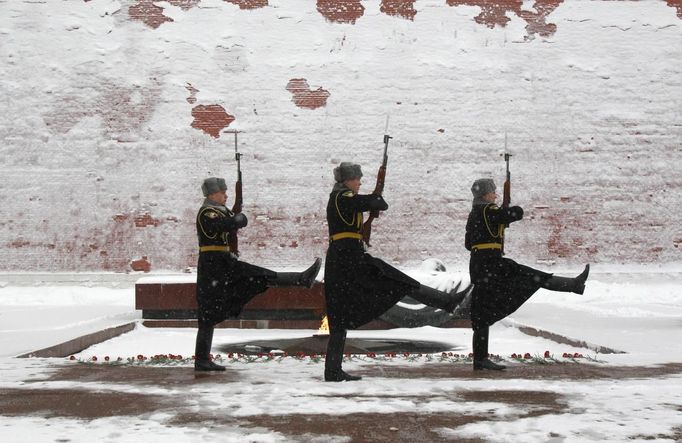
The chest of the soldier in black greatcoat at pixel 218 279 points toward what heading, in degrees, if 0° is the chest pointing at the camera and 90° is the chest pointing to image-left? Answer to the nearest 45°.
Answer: approximately 270°

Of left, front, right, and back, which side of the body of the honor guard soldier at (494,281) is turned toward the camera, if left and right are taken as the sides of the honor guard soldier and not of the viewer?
right

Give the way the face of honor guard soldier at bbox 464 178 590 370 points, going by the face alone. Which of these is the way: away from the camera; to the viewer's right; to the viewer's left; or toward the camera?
to the viewer's right

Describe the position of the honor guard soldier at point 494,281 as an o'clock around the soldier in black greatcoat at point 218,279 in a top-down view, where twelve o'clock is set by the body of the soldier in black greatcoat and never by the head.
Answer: The honor guard soldier is roughly at 12 o'clock from the soldier in black greatcoat.

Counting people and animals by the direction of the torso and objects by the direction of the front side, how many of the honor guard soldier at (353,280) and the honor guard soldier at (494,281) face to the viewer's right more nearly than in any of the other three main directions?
2

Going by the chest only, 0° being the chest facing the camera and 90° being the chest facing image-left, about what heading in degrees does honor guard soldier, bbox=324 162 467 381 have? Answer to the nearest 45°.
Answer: approximately 270°

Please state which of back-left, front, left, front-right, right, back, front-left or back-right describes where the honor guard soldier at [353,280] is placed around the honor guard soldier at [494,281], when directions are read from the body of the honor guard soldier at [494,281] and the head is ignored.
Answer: back-right

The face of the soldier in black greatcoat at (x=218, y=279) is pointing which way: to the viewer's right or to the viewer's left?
to the viewer's right
